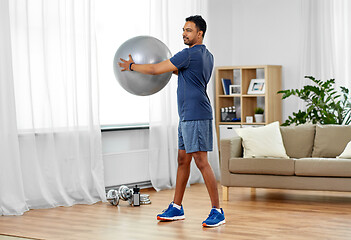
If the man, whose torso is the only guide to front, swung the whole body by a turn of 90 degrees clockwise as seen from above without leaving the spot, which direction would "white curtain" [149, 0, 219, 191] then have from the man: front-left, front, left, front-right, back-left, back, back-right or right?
front

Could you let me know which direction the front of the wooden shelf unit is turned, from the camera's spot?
facing the viewer and to the left of the viewer

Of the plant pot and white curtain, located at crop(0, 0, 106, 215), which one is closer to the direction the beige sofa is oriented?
the white curtain

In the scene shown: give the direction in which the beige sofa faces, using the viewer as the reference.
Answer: facing the viewer

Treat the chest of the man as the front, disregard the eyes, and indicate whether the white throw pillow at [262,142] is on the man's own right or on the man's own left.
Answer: on the man's own right

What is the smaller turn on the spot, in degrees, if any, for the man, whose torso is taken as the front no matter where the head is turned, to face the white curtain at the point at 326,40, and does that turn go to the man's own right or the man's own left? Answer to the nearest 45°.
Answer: approximately 135° to the man's own right

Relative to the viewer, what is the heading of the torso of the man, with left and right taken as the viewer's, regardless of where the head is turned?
facing to the left of the viewer

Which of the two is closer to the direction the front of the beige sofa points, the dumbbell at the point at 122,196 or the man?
the man
